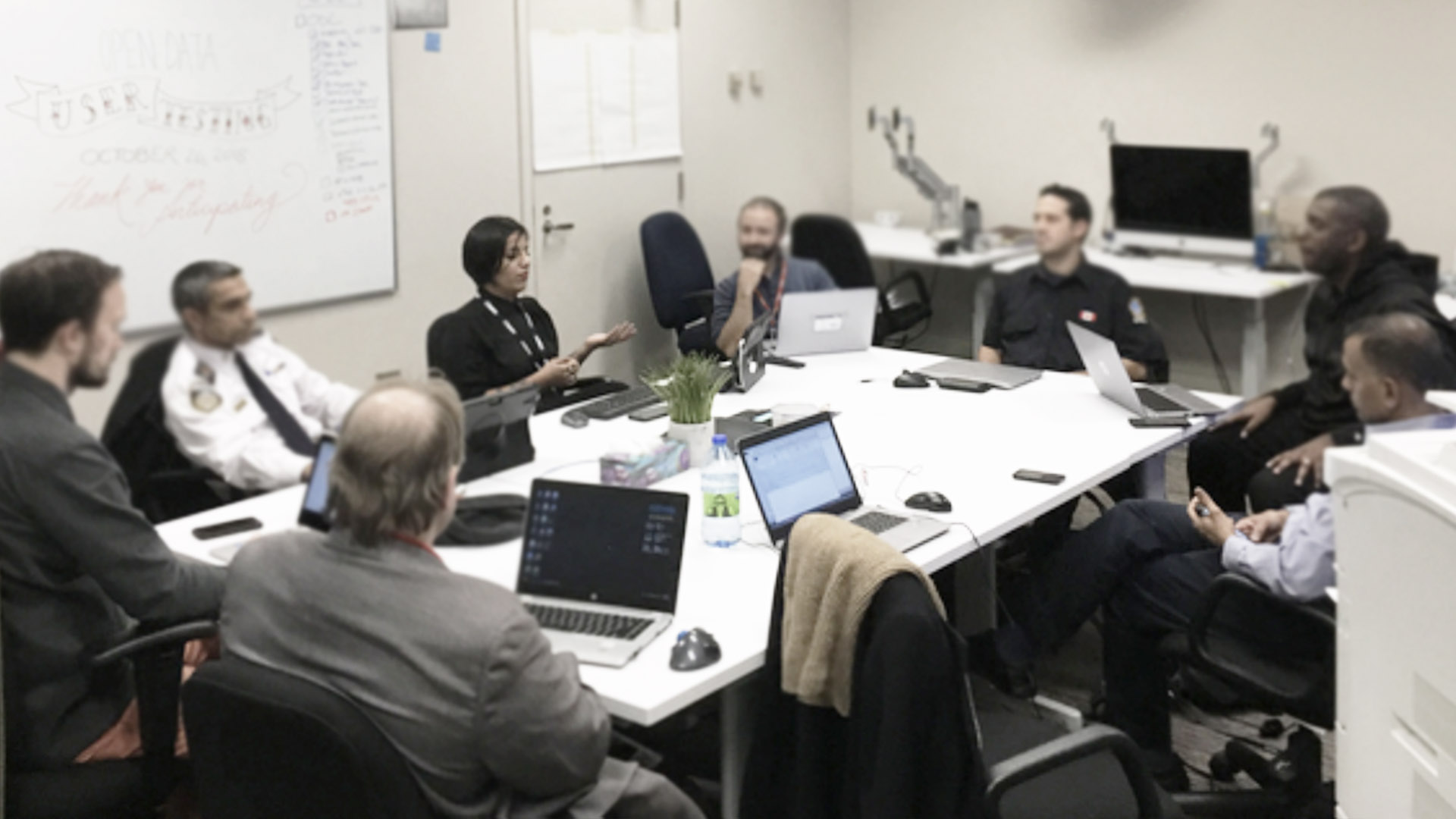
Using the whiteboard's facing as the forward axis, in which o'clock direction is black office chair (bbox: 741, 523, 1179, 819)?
The black office chair is roughly at 12 o'clock from the whiteboard.

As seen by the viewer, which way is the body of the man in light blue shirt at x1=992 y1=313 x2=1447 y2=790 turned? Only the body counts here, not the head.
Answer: to the viewer's left

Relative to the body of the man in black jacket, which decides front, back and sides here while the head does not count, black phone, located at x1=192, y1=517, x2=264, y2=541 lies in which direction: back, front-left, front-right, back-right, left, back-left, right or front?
front-left

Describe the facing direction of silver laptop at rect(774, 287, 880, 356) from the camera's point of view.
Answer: facing away from the viewer

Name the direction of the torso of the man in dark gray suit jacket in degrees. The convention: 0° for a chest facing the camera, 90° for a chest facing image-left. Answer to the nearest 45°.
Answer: approximately 225°

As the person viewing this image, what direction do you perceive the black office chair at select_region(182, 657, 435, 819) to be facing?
facing away from the viewer and to the right of the viewer

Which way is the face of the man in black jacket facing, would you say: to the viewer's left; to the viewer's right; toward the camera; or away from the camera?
to the viewer's left

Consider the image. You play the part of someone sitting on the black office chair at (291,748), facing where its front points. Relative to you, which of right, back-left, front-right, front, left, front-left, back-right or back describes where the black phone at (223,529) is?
front-left

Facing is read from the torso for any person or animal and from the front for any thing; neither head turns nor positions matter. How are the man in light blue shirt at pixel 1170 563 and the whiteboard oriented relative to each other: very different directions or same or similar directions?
very different directions

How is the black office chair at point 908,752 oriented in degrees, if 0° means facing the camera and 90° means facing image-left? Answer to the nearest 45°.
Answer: approximately 225°
